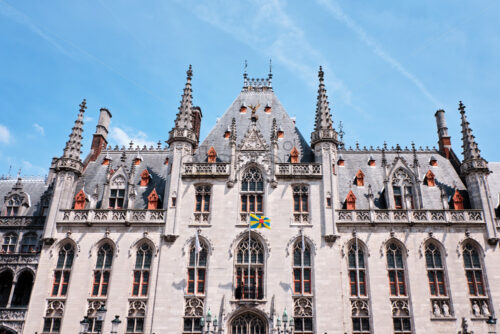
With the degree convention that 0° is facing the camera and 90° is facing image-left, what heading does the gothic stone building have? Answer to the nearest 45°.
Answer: approximately 0°
